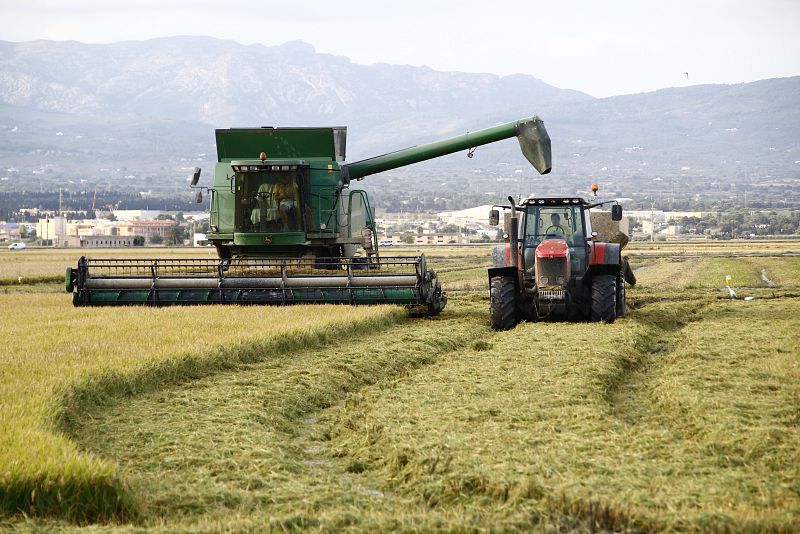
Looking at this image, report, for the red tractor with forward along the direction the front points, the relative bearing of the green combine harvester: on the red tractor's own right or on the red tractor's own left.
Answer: on the red tractor's own right

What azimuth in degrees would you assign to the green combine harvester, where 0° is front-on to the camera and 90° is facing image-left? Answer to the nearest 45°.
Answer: approximately 0°

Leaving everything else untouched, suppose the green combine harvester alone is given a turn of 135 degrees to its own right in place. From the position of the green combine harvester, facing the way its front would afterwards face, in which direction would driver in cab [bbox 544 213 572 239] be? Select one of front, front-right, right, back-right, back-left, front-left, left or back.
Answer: back

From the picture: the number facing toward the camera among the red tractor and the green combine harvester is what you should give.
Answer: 2
